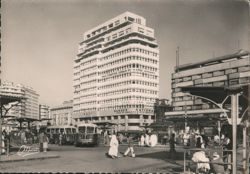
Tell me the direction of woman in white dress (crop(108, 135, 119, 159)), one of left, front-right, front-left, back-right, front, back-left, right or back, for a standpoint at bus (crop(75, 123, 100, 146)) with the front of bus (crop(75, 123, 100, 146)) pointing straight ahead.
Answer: front

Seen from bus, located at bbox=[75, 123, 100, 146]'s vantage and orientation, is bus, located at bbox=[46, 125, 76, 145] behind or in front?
behind

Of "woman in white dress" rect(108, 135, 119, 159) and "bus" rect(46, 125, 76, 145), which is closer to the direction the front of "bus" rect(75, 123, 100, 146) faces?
the woman in white dress

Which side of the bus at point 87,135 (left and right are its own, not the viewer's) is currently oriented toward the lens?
front
